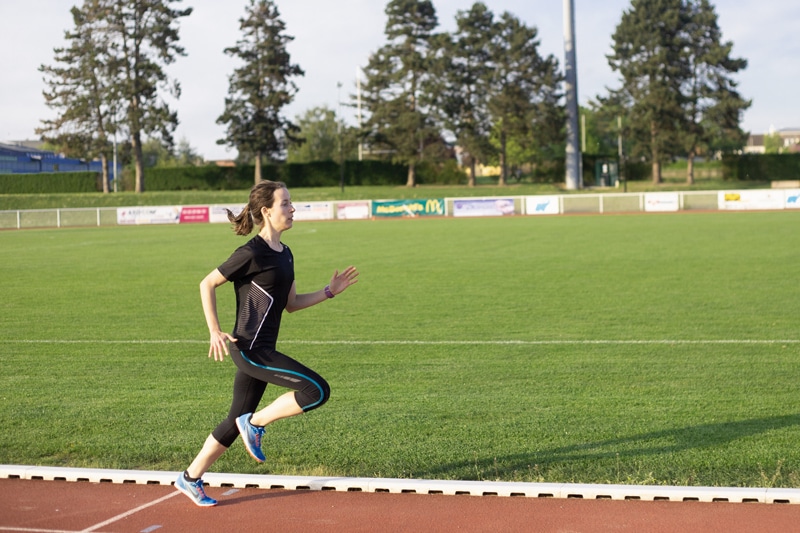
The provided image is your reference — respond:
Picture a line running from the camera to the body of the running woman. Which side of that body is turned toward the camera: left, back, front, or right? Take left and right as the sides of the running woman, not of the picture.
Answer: right

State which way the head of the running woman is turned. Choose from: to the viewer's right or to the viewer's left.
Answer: to the viewer's right
